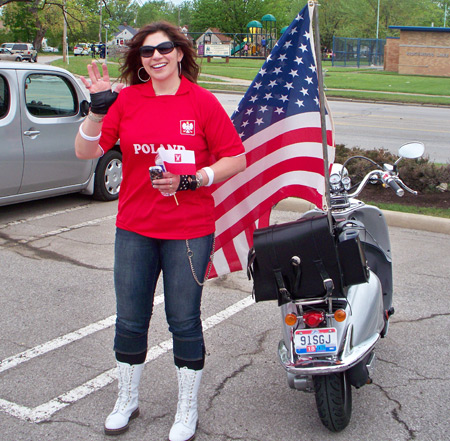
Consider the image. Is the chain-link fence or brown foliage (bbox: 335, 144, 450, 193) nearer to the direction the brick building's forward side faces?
the brown foliage

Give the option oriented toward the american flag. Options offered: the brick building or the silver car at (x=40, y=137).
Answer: the brick building

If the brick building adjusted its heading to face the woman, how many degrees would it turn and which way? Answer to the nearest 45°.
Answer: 0° — it already faces them

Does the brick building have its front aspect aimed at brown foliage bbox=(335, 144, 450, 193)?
yes

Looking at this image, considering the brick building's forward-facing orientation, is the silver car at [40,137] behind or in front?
in front

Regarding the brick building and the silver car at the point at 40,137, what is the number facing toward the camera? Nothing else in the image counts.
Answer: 1

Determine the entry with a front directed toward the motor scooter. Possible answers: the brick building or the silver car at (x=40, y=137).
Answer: the brick building

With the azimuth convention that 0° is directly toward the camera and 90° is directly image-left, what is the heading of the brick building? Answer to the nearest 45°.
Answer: approximately 0°

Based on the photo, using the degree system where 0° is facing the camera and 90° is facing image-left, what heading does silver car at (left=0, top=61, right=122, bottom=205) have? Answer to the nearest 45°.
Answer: approximately 225°

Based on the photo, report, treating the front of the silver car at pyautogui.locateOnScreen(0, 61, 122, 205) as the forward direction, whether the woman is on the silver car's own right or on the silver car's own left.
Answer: on the silver car's own right

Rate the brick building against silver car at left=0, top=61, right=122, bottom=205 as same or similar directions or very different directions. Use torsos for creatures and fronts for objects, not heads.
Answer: very different directions

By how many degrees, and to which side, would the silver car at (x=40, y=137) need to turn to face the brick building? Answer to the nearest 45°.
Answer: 0° — it already faces it
